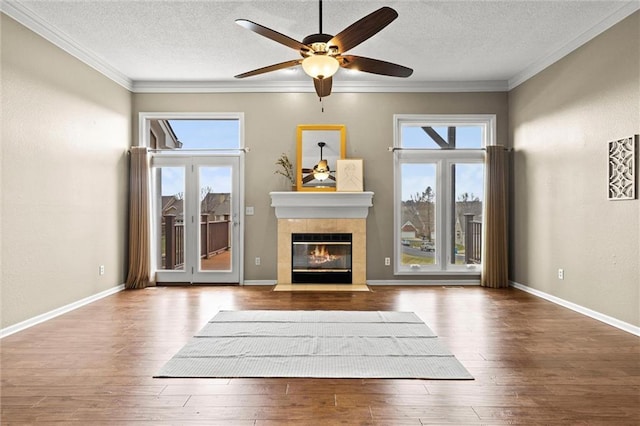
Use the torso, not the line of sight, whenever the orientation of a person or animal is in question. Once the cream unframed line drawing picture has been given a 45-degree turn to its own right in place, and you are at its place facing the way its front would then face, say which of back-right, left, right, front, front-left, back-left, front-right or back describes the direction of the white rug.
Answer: front-left

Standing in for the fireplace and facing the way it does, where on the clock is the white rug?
The white rug is roughly at 12 o'clock from the fireplace.

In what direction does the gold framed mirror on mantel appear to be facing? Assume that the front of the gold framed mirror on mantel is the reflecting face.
toward the camera

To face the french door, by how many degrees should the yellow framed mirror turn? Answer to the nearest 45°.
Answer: approximately 90° to its right

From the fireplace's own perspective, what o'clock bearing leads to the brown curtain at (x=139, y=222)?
The brown curtain is roughly at 3 o'clock from the fireplace.

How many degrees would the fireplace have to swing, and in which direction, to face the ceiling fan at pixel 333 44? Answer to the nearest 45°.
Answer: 0° — it already faces it

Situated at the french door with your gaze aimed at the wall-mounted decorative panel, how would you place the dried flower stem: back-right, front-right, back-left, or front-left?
front-left

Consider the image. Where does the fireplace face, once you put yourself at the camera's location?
facing the viewer

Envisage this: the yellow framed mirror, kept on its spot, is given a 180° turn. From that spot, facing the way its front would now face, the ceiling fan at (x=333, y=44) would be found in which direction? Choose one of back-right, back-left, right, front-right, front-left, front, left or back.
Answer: back

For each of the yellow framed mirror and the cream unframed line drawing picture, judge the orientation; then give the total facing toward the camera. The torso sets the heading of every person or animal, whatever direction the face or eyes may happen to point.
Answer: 2

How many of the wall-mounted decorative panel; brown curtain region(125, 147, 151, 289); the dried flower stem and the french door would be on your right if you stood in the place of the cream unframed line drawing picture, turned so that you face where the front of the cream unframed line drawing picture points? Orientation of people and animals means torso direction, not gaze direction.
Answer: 3

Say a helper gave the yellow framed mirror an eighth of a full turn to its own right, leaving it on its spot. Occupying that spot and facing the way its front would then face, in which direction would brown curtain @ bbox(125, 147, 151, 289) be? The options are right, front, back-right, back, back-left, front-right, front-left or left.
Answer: front-right

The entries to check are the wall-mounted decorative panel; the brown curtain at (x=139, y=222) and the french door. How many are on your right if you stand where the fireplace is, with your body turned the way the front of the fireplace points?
2

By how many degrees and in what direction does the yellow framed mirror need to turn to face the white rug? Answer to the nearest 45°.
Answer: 0° — it already faces it
